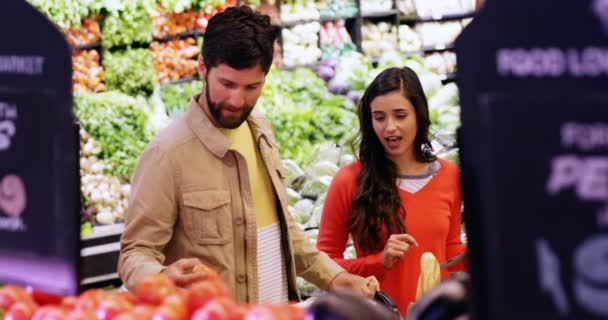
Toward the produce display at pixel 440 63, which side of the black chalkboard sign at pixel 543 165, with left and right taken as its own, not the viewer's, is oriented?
back

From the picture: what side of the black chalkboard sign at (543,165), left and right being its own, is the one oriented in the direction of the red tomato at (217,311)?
right

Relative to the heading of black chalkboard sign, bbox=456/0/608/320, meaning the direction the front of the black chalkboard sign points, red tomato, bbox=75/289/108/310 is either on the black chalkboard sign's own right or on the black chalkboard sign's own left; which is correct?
on the black chalkboard sign's own right

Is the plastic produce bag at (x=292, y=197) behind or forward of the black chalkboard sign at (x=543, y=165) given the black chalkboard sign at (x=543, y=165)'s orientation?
behind

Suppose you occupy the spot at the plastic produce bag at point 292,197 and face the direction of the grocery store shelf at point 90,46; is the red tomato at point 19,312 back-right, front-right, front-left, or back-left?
back-left

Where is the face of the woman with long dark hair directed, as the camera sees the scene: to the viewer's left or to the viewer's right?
to the viewer's left

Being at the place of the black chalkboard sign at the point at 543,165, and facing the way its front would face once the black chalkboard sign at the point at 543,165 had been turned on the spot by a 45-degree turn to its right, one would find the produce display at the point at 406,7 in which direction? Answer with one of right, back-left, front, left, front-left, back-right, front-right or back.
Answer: back-right

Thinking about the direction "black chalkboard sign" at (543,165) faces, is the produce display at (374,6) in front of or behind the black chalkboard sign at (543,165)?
behind

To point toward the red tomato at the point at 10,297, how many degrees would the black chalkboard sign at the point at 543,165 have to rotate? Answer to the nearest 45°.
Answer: approximately 90° to its right

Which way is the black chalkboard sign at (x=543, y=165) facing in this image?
toward the camera

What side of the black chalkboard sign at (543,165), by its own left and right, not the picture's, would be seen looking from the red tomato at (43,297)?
right

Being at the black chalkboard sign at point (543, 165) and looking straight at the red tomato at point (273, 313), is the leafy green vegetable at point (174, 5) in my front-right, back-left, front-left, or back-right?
front-right
